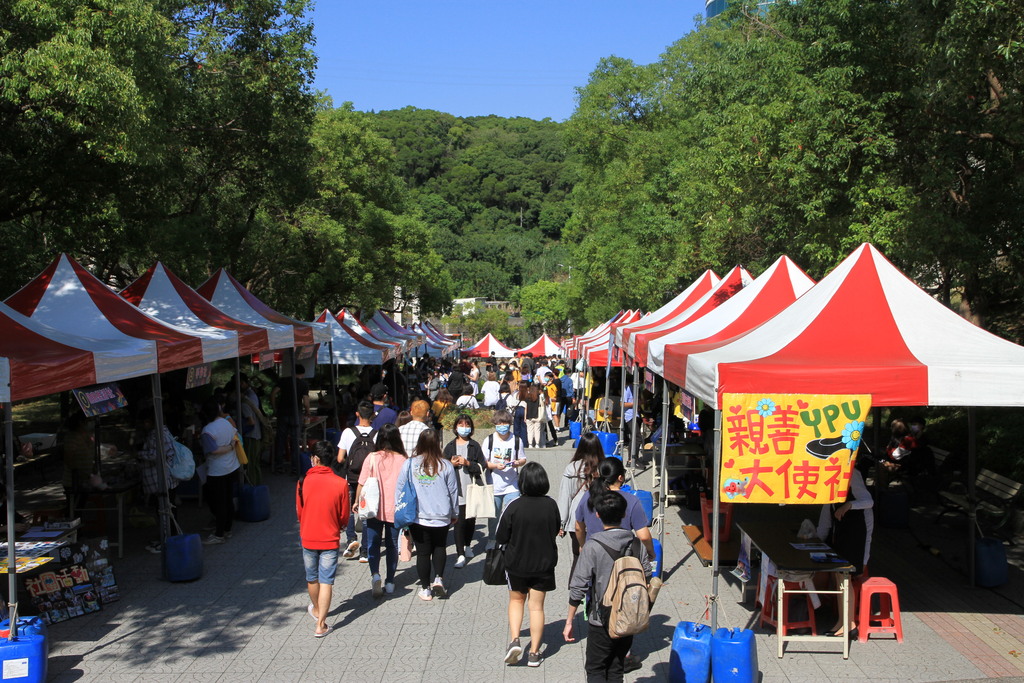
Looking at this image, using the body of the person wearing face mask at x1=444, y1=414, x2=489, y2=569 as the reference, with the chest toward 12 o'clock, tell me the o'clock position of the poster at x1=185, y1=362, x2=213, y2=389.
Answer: The poster is roughly at 4 o'clock from the person wearing face mask.

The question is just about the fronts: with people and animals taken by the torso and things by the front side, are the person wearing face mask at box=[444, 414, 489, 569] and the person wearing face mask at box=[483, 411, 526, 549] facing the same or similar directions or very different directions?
same or similar directions

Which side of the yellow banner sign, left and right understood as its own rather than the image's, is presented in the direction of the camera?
front

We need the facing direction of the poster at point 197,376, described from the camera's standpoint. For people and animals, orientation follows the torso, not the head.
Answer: facing the viewer and to the right of the viewer

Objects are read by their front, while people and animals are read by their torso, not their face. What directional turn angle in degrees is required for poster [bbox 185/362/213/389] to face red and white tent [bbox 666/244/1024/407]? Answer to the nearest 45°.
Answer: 0° — it already faces it

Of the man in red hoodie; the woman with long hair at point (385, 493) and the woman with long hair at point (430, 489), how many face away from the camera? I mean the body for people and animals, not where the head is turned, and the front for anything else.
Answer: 3

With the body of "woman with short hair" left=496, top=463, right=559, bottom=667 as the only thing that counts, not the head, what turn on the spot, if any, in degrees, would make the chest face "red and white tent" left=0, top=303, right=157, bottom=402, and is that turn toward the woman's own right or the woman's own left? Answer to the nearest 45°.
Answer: approximately 90° to the woman's own left

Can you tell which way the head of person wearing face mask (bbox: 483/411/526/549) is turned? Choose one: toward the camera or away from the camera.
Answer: toward the camera

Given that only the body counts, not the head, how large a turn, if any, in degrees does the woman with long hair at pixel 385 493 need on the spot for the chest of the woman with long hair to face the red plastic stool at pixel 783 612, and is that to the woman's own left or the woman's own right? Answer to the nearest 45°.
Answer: approximately 135° to the woman's own right

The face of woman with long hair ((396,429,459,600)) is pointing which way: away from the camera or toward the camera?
away from the camera

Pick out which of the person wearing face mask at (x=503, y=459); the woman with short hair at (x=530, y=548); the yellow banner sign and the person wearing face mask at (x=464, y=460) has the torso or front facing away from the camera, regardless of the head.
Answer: the woman with short hair

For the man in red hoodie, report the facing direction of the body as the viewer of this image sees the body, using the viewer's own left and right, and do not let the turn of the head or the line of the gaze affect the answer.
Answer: facing away from the viewer

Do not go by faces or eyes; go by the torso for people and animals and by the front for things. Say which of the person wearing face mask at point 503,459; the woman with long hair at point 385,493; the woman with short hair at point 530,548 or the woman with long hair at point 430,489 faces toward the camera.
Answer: the person wearing face mask

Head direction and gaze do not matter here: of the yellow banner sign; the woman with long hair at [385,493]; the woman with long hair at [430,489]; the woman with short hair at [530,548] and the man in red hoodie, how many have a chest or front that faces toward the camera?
1

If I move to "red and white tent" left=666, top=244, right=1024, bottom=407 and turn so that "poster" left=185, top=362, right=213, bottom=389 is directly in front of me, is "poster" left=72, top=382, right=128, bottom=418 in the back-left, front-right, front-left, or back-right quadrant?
front-left

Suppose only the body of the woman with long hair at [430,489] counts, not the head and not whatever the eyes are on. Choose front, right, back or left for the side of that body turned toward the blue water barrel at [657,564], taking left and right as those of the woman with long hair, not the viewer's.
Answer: right

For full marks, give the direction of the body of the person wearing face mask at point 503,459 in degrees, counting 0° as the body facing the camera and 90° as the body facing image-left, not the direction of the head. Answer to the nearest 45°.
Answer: approximately 0°

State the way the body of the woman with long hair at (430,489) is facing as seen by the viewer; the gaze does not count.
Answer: away from the camera

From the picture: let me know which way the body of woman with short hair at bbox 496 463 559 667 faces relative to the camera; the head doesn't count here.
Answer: away from the camera
